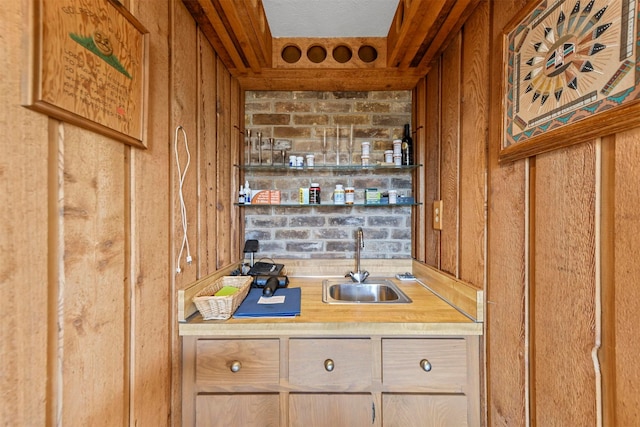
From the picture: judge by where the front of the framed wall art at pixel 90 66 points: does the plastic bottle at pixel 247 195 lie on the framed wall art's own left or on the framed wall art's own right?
on the framed wall art's own left

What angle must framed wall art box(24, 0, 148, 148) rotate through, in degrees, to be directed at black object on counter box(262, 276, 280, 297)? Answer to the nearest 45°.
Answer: approximately 90° to its left

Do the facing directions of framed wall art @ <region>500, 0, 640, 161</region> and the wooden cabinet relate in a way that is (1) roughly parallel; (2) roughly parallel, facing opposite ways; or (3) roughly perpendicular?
roughly perpendicular

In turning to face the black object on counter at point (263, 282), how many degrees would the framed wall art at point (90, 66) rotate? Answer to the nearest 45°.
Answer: approximately 90° to its left

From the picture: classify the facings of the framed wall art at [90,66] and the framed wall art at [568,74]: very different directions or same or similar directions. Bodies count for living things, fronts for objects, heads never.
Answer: very different directions

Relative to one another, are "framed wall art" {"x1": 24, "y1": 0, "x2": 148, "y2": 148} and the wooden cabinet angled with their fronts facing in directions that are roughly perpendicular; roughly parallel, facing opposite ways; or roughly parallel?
roughly perpendicular

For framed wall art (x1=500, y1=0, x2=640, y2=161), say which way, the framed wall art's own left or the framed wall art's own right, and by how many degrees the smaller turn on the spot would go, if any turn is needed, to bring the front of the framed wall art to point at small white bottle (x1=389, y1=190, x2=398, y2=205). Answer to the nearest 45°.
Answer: approximately 90° to the framed wall art's own right

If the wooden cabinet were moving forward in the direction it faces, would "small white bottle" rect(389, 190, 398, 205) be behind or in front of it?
behind
